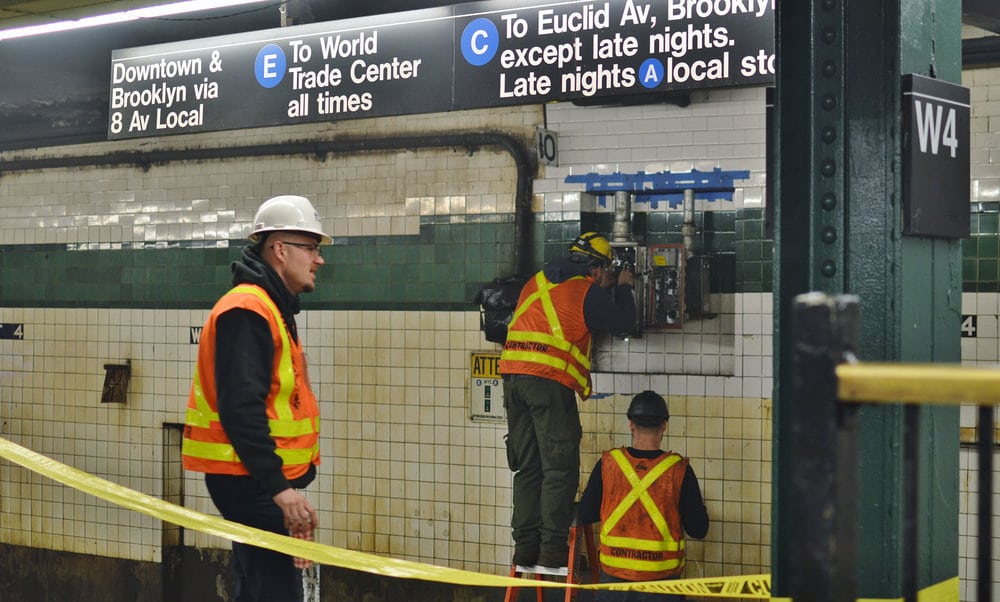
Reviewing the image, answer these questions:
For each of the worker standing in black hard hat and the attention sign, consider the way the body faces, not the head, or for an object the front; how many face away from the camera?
1

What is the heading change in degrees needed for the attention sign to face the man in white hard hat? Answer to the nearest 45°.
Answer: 0° — it already faces them

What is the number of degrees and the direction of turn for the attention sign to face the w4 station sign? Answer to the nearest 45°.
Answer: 0° — it already faces it

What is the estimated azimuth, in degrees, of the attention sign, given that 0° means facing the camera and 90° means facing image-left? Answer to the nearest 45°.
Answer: approximately 0°

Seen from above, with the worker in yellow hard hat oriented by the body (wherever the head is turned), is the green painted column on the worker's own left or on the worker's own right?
on the worker's own right

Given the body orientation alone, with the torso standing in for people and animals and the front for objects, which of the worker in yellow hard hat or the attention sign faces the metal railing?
the attention sign

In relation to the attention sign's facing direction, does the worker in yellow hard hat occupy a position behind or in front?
in front

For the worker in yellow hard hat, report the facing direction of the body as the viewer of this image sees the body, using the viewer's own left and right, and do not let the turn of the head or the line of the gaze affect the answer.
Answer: facing away from the viewer and to the right of the viewer

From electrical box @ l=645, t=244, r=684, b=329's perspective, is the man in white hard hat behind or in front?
in front

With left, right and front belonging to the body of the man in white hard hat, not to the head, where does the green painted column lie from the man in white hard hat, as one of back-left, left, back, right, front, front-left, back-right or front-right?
front-right

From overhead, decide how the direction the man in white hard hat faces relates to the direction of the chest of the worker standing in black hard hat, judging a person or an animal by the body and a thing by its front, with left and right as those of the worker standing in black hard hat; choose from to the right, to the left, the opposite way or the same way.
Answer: to the right

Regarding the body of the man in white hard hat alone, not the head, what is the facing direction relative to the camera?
to the viewer's right

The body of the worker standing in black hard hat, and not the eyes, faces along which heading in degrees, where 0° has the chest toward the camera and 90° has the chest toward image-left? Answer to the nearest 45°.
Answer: approximately 180°
